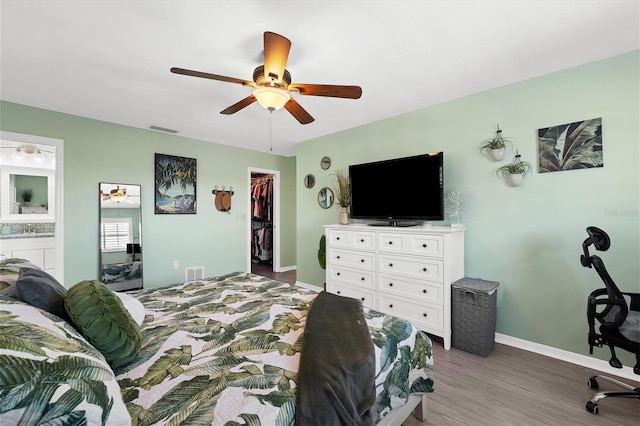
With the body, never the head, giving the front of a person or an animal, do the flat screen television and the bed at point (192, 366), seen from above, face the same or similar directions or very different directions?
very different directions

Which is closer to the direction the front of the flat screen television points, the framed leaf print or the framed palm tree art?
the framed palm tree art

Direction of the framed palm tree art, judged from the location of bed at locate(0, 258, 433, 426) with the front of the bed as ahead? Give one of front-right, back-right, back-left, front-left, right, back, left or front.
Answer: left

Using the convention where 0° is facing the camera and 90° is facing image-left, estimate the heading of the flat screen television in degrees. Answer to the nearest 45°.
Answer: approximately 45°

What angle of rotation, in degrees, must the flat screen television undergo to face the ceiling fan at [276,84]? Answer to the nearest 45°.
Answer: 0° — it already faces it

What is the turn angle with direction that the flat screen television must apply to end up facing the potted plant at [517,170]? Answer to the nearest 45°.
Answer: approximately 135° to its left

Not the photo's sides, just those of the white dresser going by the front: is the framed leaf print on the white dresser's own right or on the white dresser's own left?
on the white dresser's own left

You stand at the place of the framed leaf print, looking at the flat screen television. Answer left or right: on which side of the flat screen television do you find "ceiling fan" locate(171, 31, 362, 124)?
left

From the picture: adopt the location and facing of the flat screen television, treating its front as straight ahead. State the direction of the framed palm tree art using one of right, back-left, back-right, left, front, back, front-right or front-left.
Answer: front-right

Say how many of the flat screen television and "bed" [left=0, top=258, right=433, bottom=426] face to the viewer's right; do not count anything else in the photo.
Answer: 1

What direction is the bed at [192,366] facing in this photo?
to the viewer's right

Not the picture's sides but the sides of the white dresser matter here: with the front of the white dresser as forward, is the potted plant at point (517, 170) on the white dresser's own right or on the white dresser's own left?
on the white dresser's own left

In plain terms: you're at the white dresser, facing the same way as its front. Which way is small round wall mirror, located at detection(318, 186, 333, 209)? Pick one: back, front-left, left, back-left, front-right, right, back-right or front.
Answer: right

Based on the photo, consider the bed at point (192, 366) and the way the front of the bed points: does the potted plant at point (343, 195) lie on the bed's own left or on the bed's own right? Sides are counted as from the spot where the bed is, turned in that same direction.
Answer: on the bed's own left
